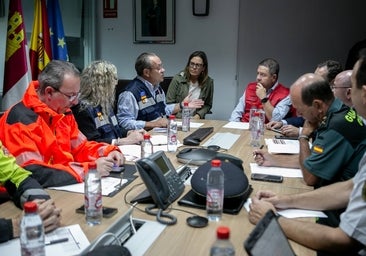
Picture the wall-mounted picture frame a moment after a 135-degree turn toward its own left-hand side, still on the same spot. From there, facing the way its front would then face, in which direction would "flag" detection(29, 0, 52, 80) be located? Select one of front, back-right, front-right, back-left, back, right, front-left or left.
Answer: back

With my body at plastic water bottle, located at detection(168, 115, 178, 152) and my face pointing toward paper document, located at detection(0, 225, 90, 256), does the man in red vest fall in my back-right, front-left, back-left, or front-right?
back-left

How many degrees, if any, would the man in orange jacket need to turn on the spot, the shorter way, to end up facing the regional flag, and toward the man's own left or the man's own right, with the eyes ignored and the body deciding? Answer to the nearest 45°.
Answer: approximately 135° to the man's own left

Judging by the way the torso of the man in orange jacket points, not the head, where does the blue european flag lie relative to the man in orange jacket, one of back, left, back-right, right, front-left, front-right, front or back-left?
back-left

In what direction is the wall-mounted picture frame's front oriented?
toward the camera

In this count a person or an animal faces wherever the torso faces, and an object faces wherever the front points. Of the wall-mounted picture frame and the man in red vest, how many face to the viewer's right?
0

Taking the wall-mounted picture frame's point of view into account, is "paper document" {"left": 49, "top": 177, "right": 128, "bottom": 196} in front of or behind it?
in front

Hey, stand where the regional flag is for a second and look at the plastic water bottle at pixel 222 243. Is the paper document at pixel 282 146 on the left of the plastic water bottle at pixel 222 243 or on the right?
left

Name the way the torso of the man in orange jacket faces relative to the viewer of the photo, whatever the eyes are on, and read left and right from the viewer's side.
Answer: facing the viewer and to the right of the viewer

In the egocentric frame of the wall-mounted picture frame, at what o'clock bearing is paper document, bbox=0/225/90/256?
The paper document is roughly at 12 o'clock from the wall-mounted picture frame.

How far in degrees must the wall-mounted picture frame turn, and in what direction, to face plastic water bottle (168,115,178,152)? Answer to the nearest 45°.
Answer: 0° — it already faces it

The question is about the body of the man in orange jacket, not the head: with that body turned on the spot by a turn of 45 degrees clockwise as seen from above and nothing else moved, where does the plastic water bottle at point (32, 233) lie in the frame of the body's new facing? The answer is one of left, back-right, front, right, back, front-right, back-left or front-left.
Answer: front

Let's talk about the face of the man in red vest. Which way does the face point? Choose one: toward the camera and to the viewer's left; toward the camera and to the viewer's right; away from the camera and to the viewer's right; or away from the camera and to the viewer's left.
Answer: toward the camera and to the viewer's left
